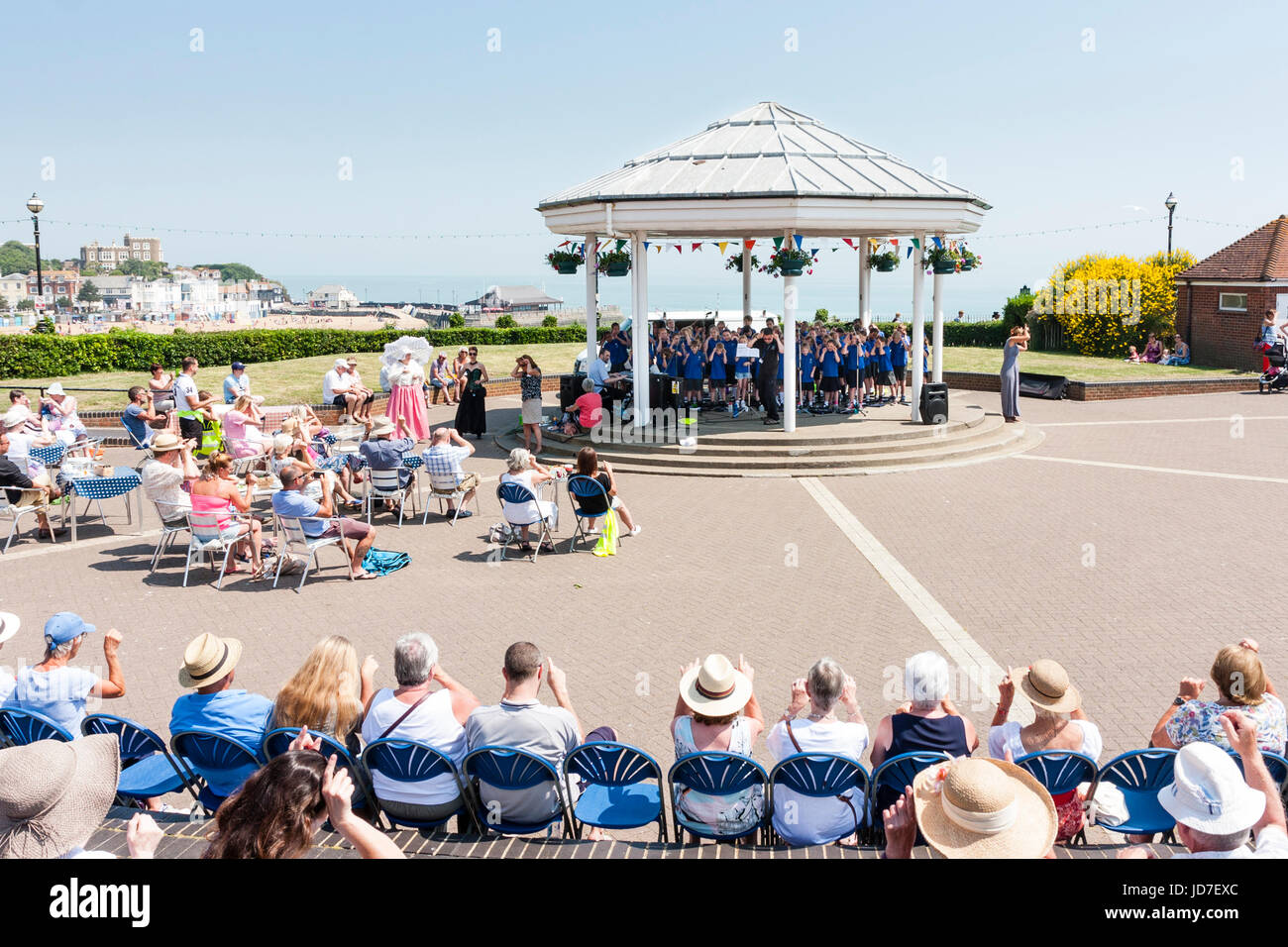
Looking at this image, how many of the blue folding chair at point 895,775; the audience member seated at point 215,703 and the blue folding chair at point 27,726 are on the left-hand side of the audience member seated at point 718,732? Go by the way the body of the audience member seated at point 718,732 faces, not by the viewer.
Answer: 2

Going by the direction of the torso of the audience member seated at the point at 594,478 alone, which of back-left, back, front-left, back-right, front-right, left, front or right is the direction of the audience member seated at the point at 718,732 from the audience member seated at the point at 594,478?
back-right

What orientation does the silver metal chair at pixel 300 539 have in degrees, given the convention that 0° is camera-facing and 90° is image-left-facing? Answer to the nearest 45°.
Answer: approximately 225°

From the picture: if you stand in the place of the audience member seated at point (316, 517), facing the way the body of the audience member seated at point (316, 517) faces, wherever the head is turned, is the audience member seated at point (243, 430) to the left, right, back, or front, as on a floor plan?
left

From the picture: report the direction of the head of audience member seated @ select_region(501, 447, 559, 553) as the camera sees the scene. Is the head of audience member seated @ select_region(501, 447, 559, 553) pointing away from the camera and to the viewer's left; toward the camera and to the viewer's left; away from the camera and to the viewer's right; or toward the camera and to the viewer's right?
away from the camera and to the viewer's right

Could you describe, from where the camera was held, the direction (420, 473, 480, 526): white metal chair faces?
facing away from the viewer and to the right of the viewer

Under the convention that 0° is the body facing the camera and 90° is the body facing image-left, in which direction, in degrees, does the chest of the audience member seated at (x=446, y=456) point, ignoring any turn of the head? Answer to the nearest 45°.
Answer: approximately 225°

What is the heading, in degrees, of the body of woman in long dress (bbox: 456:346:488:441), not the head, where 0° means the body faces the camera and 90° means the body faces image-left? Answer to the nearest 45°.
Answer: approximately 0°

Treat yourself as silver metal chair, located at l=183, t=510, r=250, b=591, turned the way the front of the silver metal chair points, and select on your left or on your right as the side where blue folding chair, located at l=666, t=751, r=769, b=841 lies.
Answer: on your right

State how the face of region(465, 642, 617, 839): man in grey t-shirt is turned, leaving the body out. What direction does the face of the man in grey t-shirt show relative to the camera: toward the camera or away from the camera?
away from the camera
